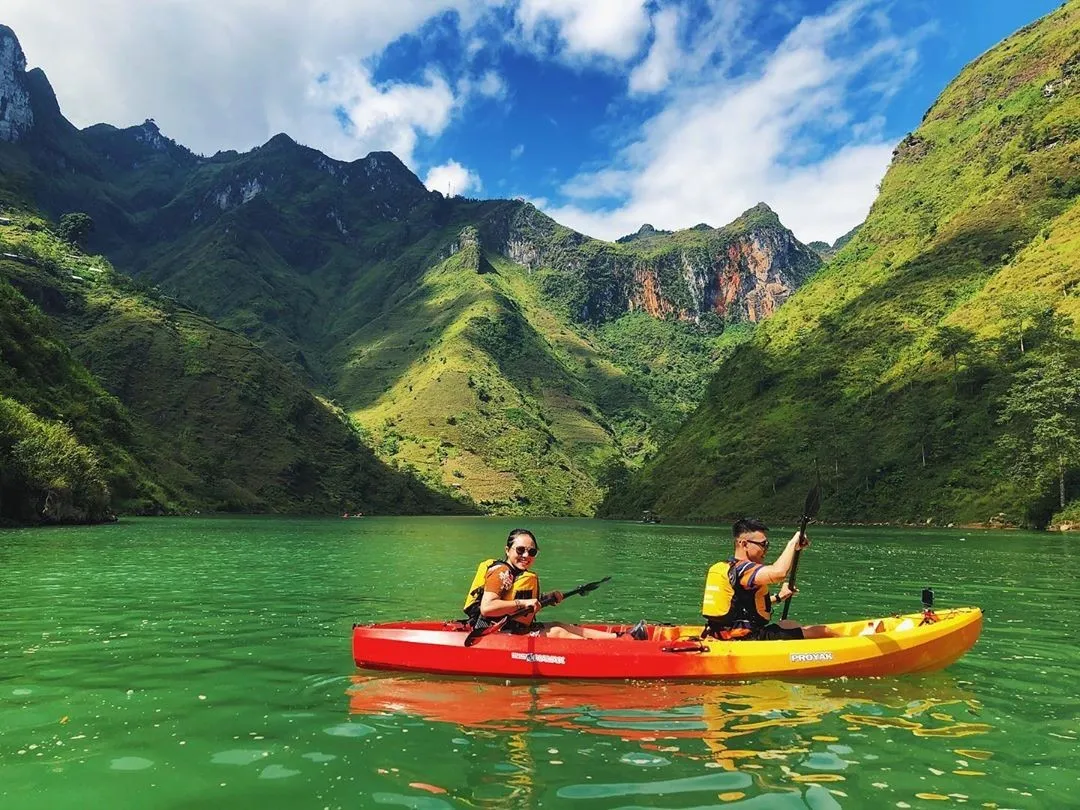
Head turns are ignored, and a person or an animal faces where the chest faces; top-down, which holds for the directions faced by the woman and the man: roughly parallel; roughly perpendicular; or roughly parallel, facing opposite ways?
roughly parallel

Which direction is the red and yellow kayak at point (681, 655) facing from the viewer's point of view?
to the viewer's right

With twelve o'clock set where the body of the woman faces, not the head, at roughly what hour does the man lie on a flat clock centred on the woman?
The man is roughly at 12 o'clock from the woman.

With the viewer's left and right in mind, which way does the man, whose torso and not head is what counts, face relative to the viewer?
facing to the right of the viewer

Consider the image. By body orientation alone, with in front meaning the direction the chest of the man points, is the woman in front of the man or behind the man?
behind

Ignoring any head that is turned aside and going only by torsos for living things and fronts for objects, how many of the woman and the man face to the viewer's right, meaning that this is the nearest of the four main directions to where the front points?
2

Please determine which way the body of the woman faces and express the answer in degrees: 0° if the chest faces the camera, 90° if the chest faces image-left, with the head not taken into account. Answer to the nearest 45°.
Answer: approximately 270°
